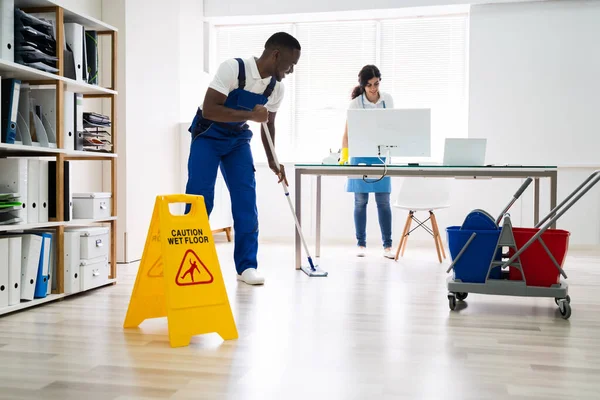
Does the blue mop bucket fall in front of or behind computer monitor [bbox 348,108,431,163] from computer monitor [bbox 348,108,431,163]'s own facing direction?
behind

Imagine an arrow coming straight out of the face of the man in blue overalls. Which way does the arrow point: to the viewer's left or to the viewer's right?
to the viewer's right

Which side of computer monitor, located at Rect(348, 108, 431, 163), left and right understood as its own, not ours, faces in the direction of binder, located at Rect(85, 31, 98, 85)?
left

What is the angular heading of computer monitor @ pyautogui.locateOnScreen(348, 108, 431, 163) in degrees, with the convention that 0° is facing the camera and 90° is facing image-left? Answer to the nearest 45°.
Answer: approximately 180°

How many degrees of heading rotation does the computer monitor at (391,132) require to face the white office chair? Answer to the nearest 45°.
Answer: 0° — it already faces it

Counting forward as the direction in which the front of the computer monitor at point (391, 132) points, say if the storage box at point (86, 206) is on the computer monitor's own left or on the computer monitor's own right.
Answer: on the computer monitor's own left

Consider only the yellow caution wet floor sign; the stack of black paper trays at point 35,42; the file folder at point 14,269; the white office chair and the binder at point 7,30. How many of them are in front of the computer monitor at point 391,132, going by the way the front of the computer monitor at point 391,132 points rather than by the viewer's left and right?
1

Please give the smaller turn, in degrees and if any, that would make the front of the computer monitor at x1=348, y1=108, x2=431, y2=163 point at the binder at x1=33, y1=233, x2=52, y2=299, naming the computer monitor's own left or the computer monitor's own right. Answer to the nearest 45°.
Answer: approximately 135° to the computer monitor's own left

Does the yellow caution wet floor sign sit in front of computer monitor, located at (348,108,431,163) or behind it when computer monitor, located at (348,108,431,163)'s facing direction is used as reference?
behind

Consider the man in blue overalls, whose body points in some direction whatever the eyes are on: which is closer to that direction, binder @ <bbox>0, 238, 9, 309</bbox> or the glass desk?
the glass desk

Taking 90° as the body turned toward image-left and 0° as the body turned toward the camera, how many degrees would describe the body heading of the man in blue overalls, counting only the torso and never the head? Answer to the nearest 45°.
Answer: approximately 315°

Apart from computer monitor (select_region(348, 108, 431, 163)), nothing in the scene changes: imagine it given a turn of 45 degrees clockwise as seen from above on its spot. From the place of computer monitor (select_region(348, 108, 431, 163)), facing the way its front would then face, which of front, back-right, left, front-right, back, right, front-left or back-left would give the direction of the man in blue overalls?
back

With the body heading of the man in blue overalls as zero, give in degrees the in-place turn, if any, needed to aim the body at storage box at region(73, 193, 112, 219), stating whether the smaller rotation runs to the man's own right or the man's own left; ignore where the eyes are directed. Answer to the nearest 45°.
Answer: approximately 135° to the man's own right

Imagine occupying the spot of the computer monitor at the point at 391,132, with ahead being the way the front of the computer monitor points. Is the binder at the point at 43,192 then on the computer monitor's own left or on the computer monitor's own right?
on the computer monitor's own left

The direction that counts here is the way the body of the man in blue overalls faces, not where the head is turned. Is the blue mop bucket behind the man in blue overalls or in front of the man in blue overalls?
in front
